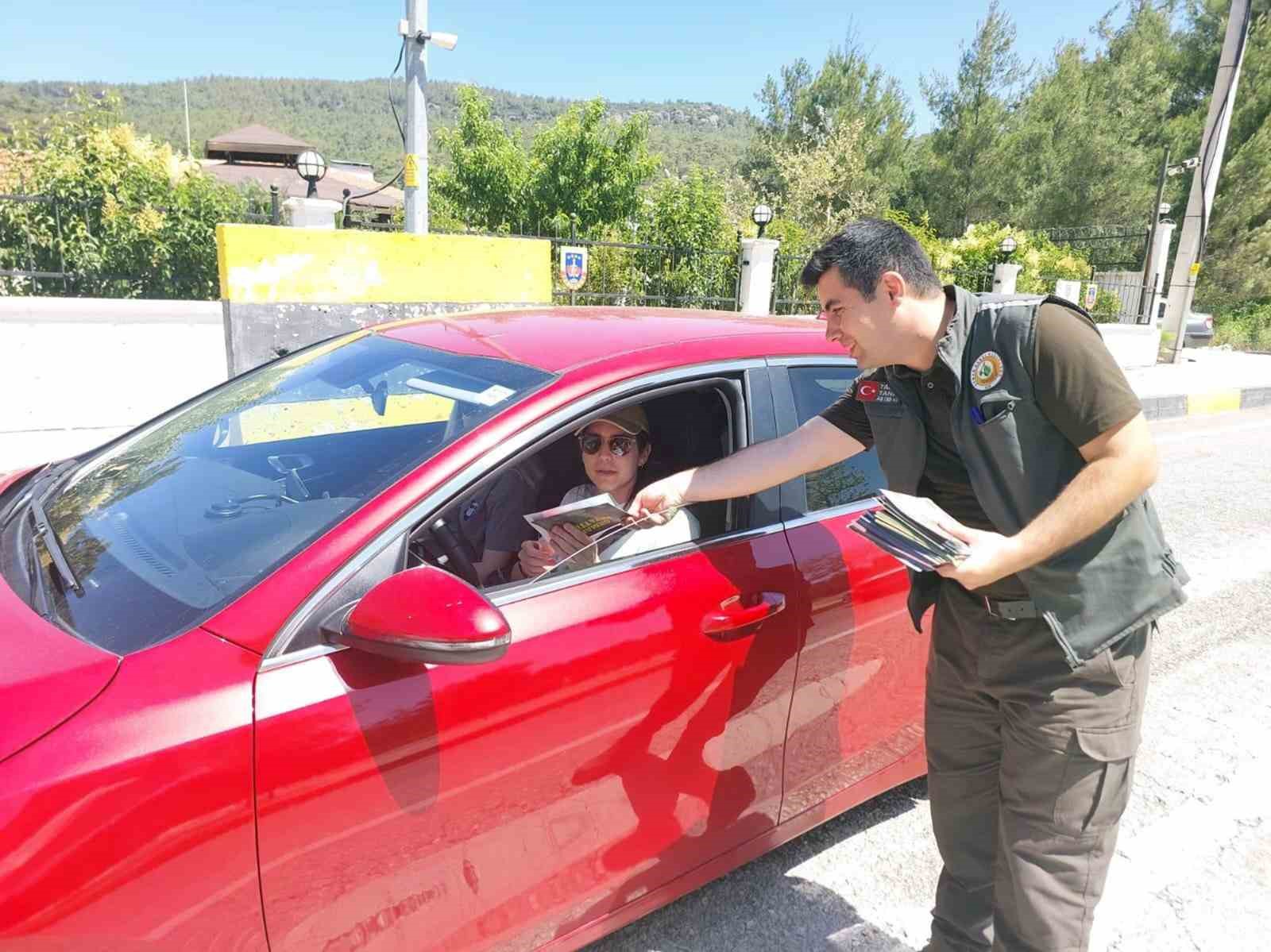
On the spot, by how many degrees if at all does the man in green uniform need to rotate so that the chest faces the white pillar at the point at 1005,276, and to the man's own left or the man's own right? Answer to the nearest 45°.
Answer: approximately 135° to the man's own right

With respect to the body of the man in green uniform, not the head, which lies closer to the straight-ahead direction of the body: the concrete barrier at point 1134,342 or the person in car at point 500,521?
the person in car

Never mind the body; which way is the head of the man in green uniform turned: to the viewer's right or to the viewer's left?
to the viewer's left

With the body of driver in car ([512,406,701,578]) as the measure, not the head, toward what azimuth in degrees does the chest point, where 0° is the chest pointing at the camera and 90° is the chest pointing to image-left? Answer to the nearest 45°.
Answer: approximately 45°

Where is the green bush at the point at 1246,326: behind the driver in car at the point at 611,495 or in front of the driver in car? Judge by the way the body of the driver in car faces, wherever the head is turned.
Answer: behind

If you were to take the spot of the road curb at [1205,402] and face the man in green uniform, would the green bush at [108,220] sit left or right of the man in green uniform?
right

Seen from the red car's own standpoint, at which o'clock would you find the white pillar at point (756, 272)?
The white pillar is roughly at 5 o'clock from the red car.
